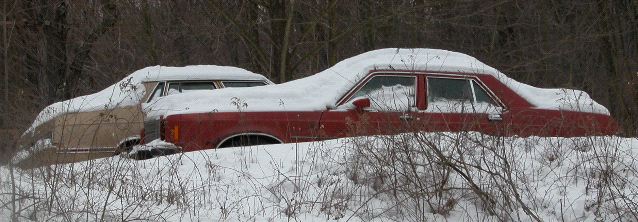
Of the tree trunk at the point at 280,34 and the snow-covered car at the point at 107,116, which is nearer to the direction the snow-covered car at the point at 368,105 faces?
the snow-covered car

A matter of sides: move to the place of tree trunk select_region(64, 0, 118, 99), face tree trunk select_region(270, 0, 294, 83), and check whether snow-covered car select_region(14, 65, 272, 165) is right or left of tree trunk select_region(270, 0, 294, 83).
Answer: right

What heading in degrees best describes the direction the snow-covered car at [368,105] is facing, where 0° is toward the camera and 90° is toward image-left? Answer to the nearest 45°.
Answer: approximately 90°

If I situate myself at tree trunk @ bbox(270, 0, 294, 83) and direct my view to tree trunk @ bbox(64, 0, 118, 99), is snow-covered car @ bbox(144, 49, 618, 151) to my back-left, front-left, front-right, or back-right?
back-left
